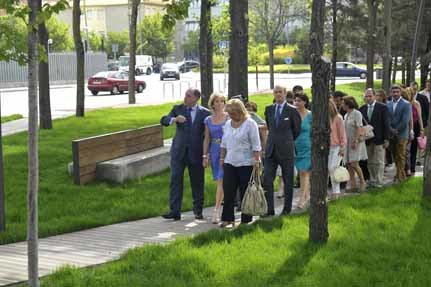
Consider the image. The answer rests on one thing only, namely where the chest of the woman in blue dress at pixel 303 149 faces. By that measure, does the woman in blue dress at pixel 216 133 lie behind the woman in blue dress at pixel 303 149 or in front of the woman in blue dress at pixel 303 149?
in front

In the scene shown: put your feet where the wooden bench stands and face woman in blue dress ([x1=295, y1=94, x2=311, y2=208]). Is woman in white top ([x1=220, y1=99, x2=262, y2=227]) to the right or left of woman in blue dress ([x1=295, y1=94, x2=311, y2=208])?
right

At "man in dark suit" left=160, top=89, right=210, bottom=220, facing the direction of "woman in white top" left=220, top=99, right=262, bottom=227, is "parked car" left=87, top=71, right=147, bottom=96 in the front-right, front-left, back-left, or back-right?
back-left

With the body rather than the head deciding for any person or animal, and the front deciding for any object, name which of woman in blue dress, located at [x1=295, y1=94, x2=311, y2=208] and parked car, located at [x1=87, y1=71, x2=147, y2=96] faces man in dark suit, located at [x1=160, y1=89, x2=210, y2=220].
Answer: the woman in blue dress

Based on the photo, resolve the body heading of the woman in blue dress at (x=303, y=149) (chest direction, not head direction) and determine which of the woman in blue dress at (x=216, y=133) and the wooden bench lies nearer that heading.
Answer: the woman in blue dress

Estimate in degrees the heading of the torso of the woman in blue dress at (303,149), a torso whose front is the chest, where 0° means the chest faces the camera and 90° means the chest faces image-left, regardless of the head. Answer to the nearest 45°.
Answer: approximately 45°

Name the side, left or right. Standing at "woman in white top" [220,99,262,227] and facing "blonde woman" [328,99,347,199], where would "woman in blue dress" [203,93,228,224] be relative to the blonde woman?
left
